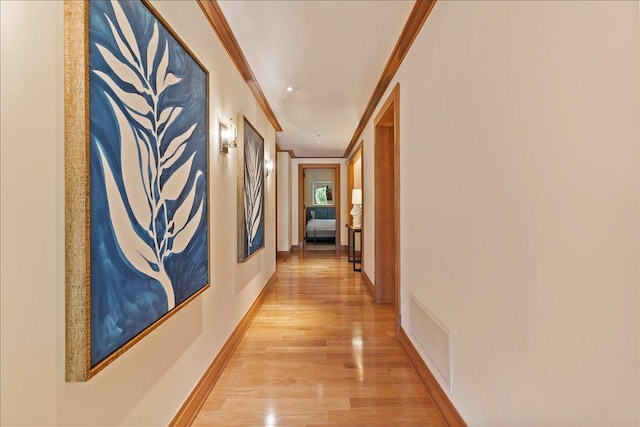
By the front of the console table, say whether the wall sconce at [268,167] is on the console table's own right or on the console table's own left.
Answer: on the console table's own left

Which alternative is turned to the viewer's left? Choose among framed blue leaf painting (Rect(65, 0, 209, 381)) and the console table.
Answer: the console table

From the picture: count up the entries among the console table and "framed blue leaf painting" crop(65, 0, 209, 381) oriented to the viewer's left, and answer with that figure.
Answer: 1

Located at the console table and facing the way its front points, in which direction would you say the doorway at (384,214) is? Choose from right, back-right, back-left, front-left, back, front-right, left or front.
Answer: left

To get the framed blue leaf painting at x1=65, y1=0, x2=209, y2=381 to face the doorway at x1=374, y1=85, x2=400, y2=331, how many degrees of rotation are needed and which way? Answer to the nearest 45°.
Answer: approximately 90° to its left

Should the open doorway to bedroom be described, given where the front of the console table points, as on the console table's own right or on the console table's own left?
on the console table's own right

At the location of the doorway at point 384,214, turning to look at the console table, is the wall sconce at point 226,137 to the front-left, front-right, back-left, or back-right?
back-left

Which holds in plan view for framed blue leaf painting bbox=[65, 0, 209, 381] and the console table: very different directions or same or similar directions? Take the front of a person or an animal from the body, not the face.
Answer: very different directions

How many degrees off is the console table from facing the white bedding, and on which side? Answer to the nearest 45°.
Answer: approximately 90° to its right

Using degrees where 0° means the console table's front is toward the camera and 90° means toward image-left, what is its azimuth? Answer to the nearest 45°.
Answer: approximately 90°

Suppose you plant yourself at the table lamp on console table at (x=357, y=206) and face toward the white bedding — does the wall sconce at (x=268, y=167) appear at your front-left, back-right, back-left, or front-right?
back-left

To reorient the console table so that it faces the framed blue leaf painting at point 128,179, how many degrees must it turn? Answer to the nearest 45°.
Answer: approximately 90° to its left
